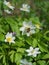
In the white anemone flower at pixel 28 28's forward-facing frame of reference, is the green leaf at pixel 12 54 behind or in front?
in front

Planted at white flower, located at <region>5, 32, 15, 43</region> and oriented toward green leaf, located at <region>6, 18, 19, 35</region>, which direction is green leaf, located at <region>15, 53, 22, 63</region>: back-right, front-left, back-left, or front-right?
back-right

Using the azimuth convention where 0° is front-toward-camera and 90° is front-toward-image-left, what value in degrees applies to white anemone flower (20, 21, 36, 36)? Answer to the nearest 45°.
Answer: approximately 0°
